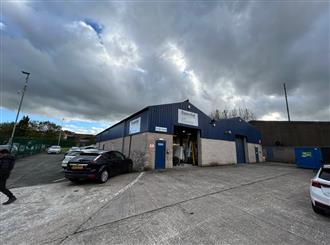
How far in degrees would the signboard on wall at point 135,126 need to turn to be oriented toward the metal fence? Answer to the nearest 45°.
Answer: approximately 90° to its right

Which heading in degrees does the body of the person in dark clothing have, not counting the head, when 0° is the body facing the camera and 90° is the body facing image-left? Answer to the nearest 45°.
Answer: approximately 90°

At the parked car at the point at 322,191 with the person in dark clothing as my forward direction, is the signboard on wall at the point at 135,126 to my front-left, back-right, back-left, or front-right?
front-right

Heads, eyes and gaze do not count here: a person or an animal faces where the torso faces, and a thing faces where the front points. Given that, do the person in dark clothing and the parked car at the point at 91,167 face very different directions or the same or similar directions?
very different directions

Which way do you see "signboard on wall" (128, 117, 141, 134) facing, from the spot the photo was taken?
facing the viewer and to the left of the viewer

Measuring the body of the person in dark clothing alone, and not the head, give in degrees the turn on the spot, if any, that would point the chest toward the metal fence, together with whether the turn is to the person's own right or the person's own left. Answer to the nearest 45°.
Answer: approximately 90° to the person's own right

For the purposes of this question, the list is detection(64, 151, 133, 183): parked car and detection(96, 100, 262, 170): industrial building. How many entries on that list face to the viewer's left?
0

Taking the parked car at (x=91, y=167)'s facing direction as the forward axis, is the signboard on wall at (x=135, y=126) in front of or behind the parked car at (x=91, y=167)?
in front

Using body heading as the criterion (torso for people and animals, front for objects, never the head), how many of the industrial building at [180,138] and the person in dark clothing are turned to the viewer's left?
1

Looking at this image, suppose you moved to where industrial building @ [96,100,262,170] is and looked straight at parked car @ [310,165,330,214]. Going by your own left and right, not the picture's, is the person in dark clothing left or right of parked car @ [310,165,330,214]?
right
